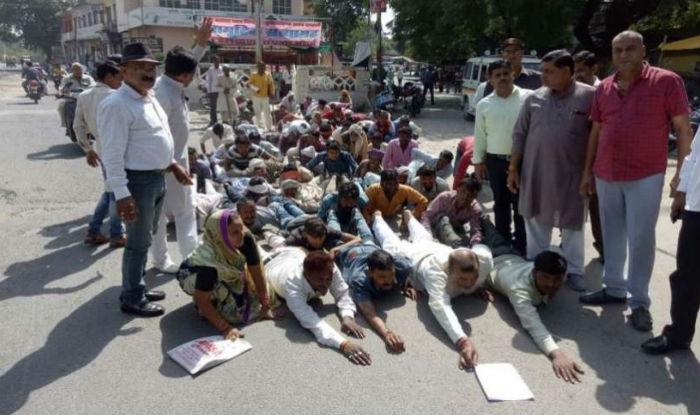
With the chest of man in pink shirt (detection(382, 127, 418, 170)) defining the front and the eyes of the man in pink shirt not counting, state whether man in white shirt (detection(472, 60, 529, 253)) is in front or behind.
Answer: in front

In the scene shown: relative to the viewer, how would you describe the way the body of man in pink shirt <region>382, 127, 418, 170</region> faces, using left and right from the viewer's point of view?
facing the viewer

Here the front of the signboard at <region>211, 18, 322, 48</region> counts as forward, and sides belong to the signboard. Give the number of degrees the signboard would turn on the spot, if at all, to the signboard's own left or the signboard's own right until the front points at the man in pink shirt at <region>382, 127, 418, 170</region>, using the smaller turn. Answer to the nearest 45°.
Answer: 0° — it already faces them

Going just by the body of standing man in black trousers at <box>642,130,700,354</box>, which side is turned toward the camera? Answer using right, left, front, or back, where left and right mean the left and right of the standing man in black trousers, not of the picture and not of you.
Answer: left

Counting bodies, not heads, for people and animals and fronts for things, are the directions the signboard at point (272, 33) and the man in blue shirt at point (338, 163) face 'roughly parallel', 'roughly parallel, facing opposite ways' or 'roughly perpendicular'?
roughly parallel

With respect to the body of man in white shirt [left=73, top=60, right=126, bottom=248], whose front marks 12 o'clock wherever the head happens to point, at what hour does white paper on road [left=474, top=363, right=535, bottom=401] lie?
The white paper on road is roughly at 2 o'clock from the man in white shirt.

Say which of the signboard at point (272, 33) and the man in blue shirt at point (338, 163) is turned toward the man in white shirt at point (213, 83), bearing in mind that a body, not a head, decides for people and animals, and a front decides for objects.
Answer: the signboard

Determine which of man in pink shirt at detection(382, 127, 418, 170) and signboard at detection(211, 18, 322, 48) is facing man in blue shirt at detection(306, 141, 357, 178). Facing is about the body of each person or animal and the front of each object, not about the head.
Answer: the signboard

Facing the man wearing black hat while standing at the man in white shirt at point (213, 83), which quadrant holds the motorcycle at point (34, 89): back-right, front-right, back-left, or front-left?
back-right

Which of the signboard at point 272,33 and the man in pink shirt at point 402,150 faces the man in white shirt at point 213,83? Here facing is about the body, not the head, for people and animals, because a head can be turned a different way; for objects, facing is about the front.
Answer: the signboard

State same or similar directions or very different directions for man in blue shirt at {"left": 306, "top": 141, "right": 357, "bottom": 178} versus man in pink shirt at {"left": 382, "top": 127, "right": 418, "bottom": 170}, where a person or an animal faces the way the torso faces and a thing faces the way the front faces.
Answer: same or similar directions

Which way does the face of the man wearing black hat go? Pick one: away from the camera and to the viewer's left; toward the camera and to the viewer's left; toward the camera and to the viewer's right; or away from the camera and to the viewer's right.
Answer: toward the camera and to the viewer's right

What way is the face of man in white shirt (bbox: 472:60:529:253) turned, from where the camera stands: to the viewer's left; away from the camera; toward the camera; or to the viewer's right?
toward the camera

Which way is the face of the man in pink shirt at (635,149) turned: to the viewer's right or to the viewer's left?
to the viewer's left

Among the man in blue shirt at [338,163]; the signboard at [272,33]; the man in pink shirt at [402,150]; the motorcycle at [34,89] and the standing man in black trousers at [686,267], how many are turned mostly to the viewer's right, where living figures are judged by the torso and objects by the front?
0
